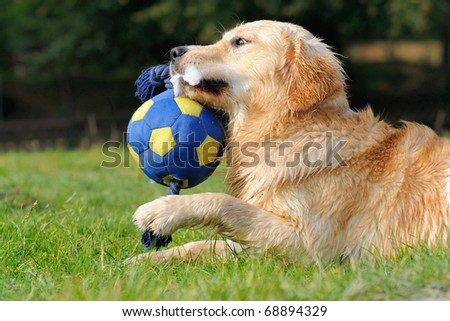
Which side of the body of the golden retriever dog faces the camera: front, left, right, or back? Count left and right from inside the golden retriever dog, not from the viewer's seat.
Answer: left
